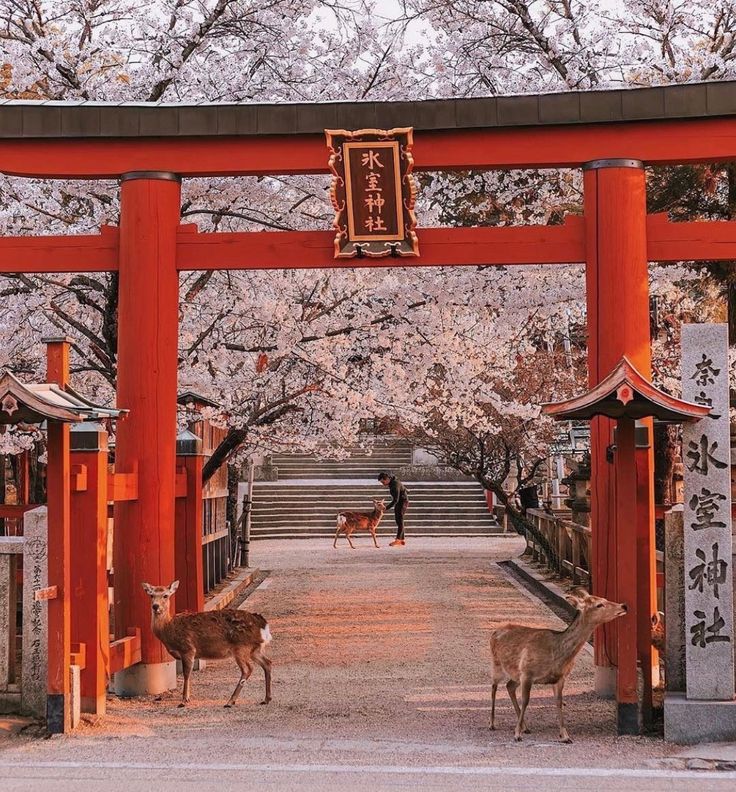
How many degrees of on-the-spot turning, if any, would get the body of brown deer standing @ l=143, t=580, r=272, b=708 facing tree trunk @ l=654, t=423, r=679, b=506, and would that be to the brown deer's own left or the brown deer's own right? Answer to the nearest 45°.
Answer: approximately 135° to the brown deer's own right

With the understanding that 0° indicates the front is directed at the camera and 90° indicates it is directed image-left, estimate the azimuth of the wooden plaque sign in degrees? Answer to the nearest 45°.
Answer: approximately 0°

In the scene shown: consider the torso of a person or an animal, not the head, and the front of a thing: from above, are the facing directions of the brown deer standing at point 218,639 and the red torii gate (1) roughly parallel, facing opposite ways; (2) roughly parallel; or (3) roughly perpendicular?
roughly perpendicular

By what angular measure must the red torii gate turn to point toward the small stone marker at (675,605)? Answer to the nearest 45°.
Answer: approximately 45° to its left

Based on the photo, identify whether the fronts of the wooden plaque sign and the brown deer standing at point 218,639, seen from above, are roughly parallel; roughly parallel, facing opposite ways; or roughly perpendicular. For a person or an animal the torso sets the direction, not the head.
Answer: roughly perpendicular

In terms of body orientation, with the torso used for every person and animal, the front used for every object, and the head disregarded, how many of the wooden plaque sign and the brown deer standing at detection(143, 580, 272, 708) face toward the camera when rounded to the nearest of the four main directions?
1

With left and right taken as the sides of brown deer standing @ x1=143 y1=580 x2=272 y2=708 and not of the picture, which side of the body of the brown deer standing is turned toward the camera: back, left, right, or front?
left

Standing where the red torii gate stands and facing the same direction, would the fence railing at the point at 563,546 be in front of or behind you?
behind

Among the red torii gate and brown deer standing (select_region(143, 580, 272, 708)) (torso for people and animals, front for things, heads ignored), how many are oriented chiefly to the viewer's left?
1

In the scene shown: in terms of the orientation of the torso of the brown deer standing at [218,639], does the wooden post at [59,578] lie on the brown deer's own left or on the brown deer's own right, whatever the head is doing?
on the brown deer's own left
